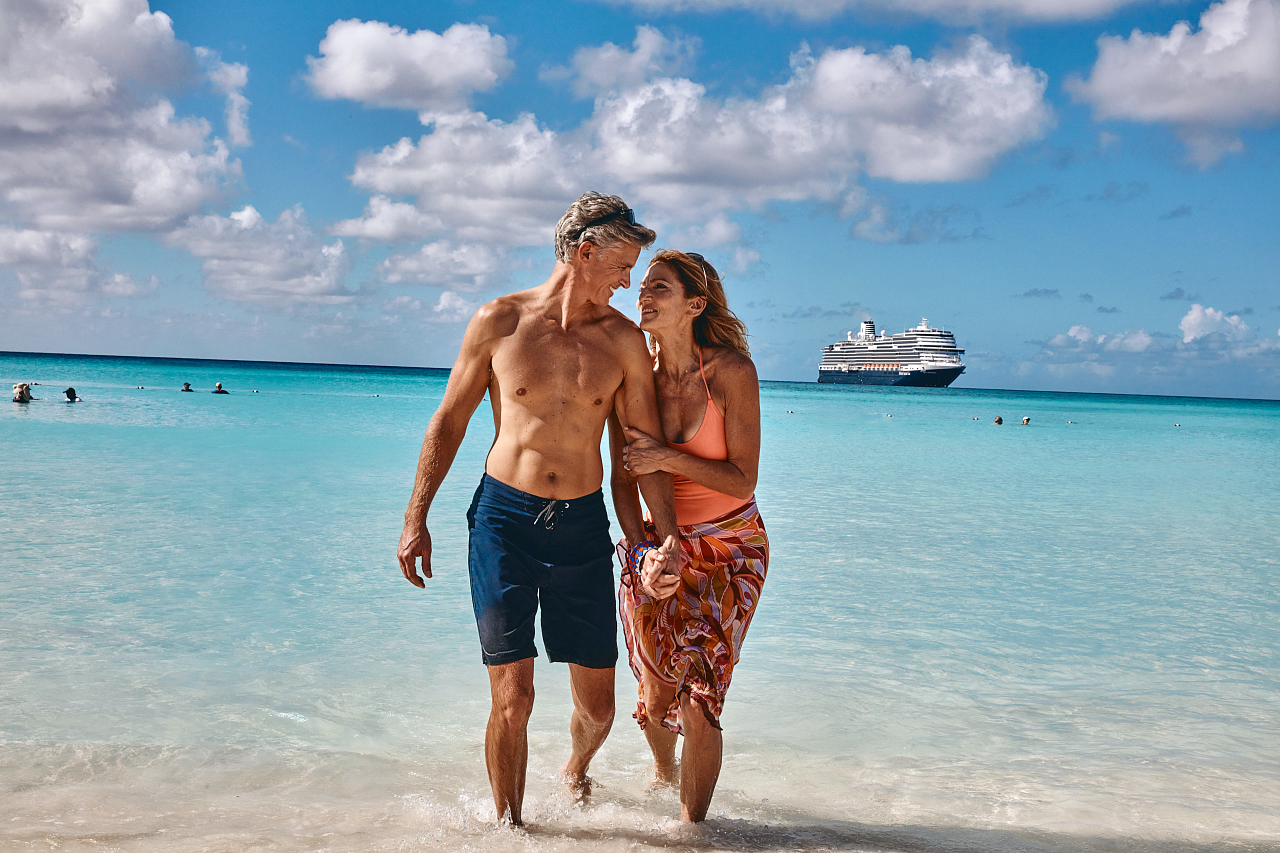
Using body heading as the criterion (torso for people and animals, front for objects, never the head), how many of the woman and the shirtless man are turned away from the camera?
0

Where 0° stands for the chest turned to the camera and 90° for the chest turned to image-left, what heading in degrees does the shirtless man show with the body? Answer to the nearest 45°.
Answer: approximately 0°
